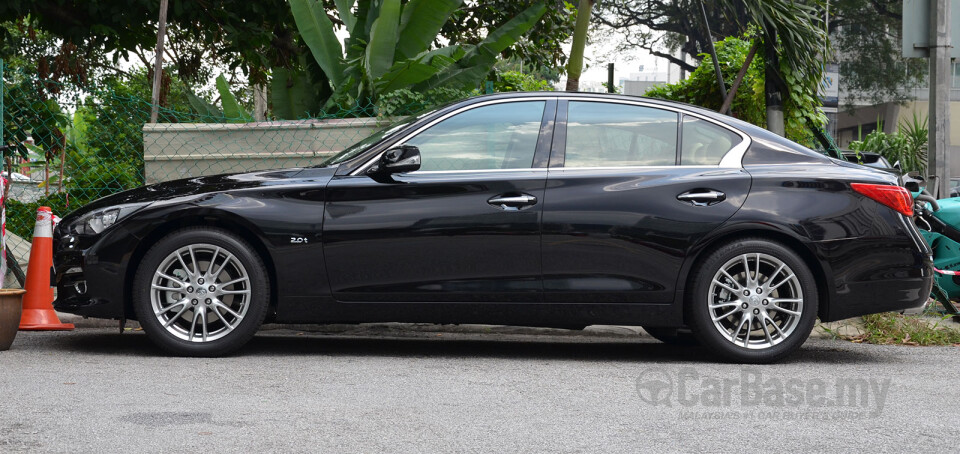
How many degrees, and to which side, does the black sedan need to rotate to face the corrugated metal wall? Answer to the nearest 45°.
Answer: approximately 45° to its right

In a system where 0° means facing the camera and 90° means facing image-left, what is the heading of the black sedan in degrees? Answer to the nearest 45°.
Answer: approximately 90°

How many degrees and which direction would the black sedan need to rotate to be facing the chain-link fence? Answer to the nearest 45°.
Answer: approximately 45° to its right

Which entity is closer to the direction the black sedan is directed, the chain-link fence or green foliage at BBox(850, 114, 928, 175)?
the chain-link fence

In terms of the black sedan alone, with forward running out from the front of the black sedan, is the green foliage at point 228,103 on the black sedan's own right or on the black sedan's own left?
on the black sedan's own right

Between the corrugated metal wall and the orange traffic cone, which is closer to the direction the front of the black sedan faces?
the orange traffic cone

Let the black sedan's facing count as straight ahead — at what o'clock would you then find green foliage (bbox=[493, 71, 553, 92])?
The green foliage is roughly at 3 o'clock from the black sedan.

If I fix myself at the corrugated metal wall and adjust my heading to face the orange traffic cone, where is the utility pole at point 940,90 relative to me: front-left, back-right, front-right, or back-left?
back-left

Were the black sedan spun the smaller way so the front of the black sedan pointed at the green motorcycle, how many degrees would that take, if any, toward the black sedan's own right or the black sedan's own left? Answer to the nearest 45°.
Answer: approximately 135° to the black sedan's own right
